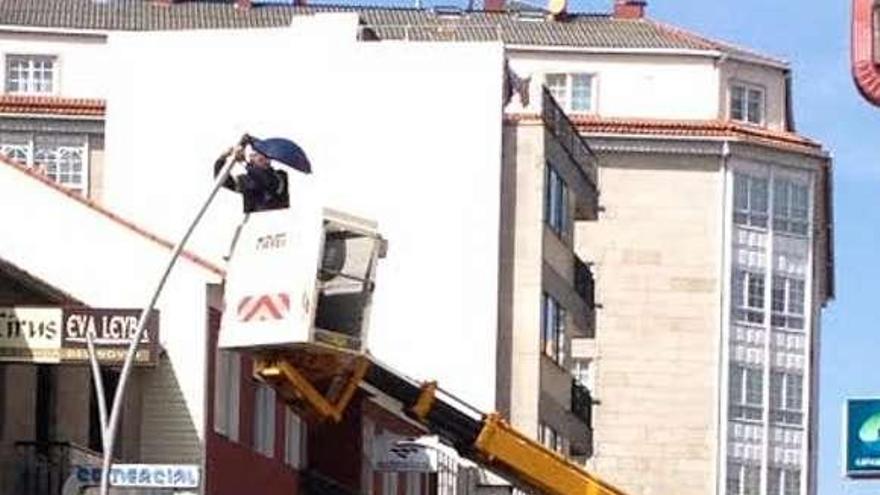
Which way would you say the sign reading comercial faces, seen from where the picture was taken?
facing the viewer
